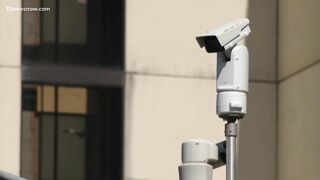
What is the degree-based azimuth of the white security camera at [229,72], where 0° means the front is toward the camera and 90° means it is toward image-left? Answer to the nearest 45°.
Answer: approximately 45°

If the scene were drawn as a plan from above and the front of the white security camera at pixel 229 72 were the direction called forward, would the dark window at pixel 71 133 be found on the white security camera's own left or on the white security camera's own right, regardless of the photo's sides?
on the white security camera's own right
